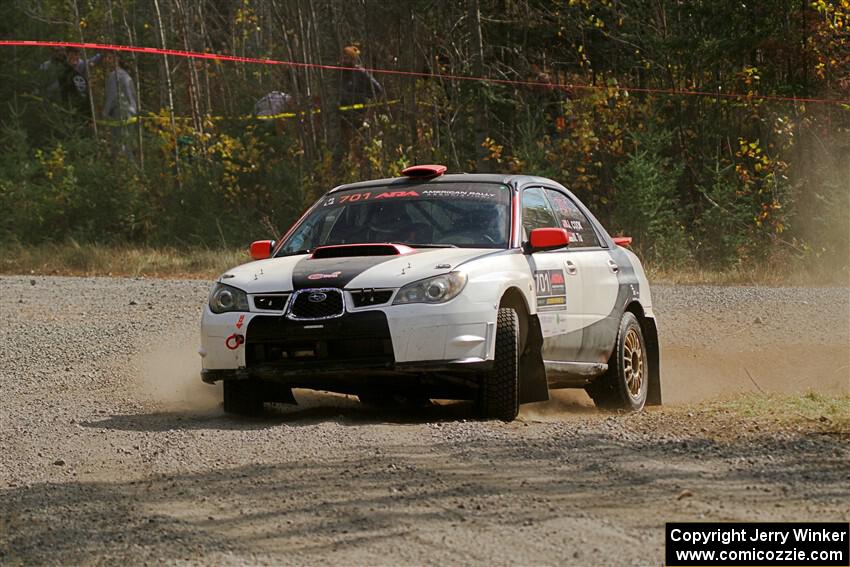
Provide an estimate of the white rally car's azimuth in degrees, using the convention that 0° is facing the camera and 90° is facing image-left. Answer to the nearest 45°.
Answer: approximately 45°

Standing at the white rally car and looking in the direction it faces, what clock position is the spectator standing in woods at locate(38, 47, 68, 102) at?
The spectator standing in woods is roughly at 4 o'clock from the white rally car.

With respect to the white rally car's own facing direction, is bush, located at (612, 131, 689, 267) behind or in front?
behind

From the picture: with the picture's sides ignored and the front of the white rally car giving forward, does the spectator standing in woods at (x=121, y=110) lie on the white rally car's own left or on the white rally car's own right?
on the white rally car's own right

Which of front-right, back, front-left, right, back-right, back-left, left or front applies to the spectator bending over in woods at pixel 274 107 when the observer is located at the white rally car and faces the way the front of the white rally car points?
back-right

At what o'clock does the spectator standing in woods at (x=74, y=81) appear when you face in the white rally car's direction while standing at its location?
The spectator standing in woods is roughly at 4 o'clock from the white rally car.
